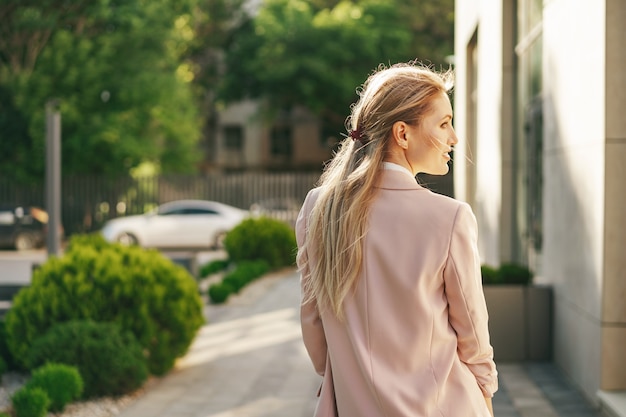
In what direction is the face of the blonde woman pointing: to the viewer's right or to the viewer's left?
to the viewer's right

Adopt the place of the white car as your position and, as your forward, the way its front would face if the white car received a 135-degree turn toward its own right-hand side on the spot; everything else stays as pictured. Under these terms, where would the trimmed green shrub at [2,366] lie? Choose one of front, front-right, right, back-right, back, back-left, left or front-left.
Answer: back-right

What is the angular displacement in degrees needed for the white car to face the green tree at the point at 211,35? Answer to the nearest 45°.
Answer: approximately 90° to its right

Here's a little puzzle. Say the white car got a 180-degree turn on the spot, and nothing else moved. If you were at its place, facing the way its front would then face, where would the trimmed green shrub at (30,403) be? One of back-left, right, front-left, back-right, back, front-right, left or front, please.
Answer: right

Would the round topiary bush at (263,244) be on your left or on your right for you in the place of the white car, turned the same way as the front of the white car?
on your left

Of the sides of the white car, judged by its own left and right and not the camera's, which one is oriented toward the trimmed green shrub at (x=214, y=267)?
left

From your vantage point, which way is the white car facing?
to the viewer's left

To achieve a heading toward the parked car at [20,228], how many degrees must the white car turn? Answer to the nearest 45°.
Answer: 0° — it already faces it
